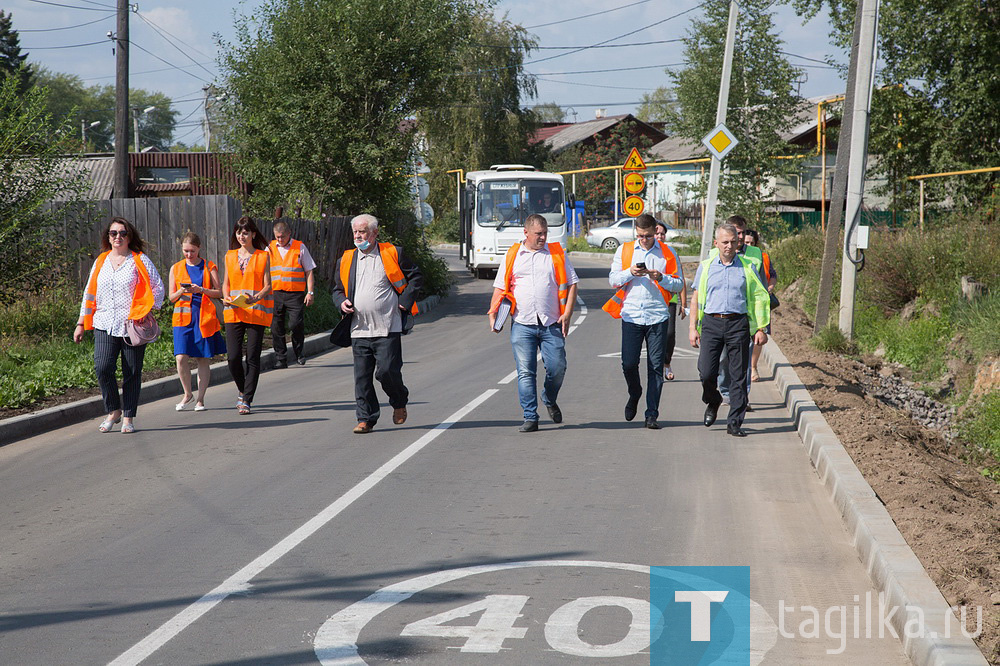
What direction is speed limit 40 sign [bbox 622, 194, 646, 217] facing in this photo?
toward the camera

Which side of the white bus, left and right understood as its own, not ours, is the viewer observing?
front

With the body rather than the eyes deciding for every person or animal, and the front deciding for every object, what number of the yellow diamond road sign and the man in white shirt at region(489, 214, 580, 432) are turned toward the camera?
2

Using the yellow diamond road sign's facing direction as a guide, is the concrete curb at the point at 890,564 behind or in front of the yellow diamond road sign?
in front

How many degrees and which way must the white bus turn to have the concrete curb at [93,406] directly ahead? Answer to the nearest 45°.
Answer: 0° — it already faces it

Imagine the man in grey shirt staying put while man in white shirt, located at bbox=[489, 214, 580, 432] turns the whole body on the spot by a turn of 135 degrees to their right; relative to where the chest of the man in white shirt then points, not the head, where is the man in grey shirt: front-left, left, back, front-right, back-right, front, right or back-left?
front-left

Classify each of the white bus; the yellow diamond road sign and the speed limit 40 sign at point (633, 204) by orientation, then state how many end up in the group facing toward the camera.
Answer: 3

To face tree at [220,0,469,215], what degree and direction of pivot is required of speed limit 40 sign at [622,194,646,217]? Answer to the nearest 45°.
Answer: approximately 45° to its right

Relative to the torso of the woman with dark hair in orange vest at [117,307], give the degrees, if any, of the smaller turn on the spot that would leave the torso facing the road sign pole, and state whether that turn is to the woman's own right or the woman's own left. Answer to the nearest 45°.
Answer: approximately 135° to the woman's own left

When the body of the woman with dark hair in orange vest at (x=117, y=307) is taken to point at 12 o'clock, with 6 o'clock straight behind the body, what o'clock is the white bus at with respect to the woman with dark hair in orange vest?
The white bus is roughly at 7 o'clock from the woman with dark hair in orange vest.

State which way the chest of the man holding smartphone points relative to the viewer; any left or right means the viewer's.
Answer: facing the viewer

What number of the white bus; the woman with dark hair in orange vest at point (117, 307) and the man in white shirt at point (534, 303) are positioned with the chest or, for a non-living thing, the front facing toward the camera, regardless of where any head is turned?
3

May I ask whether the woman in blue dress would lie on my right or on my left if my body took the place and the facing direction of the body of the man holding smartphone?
on my right

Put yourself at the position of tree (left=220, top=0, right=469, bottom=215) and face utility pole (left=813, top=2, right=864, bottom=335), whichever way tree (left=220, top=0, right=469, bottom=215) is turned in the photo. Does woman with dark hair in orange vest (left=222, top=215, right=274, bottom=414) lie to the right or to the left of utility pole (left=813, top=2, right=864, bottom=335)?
right

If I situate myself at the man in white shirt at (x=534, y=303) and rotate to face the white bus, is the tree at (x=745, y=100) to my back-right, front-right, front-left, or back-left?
front-right

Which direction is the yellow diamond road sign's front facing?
toward the camera

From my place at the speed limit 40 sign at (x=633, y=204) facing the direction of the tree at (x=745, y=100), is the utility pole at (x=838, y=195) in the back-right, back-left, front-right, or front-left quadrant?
back-right
